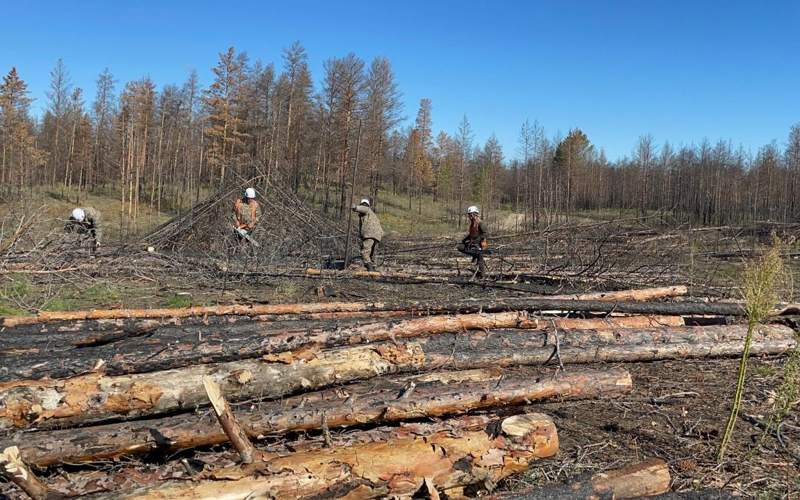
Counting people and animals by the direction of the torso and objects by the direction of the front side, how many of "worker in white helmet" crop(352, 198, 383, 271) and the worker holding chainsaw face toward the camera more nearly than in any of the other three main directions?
1

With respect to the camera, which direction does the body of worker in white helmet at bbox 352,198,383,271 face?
to the viewer's left

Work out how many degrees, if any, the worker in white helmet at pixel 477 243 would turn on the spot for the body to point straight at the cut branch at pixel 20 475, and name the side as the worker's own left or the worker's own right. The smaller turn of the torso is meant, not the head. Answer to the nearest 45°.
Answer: approximately 45° to the worker's own left

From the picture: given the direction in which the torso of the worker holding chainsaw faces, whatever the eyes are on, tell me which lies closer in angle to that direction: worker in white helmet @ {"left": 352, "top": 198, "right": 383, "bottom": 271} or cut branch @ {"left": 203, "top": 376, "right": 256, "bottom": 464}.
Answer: the cut branch

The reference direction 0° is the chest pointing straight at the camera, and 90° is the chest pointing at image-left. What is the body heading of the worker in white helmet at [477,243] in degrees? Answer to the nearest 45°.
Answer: approximately 45°

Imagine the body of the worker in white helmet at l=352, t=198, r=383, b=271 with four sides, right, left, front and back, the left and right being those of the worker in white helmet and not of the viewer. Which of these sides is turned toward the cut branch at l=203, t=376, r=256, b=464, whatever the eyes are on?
left
